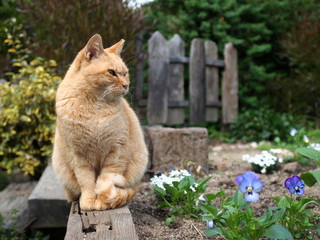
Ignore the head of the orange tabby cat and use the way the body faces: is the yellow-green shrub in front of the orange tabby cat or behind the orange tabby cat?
behind

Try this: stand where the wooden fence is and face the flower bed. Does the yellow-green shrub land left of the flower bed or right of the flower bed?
right

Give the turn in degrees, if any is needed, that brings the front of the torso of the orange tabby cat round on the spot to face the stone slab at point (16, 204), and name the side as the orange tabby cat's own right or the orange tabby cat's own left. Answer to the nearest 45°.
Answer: approximately 135° to the orange tabby cat's own right

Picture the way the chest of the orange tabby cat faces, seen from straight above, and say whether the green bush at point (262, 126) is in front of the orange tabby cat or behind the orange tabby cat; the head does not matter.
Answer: behind

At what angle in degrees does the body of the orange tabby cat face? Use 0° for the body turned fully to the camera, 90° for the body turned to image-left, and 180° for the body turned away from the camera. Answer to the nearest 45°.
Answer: approximately 0°

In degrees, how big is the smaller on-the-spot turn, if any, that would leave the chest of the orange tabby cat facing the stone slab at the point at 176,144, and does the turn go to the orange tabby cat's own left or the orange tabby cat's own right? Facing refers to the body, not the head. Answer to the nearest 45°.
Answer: approximately 135° to the orange tabby cat's own left
